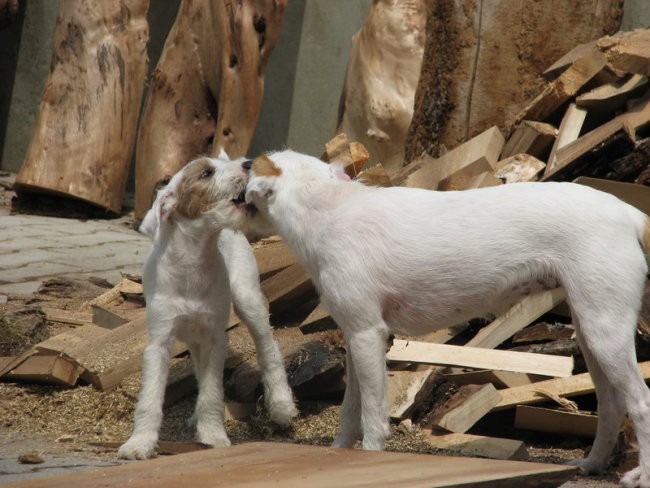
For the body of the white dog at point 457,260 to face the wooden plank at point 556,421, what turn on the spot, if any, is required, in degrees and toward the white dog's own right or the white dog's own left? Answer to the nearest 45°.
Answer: approximately 135° to the white dog's own right

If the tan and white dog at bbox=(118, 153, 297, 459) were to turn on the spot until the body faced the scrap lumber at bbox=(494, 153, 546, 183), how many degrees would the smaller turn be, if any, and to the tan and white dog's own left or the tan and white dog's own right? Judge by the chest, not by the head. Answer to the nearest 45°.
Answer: approximately 135° to the tan and white dog's own left

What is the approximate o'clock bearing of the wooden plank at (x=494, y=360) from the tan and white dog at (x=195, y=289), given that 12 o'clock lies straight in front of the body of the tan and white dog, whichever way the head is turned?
The wooden plank is roughly at 9 o'clock from the tan and white dog.

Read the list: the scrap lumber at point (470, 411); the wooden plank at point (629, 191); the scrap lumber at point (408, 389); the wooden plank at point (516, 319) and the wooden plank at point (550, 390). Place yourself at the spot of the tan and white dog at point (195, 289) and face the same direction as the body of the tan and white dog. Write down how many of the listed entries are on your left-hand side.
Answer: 5

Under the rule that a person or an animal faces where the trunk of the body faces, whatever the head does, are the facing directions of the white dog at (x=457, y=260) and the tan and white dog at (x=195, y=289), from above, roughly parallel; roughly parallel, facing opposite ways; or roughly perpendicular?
roughly perpendicular

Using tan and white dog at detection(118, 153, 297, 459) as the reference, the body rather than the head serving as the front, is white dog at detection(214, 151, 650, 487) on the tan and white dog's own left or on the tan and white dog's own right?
on the tan and white dog's own left

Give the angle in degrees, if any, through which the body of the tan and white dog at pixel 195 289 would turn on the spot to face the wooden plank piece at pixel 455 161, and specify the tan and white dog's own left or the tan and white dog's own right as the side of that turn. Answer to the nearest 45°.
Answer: approximately 135° to the tan and white dog's own left

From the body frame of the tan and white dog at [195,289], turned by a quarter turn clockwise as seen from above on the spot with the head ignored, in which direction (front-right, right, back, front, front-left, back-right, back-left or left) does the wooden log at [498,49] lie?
back-right

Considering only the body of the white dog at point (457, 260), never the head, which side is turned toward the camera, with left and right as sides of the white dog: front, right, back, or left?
left

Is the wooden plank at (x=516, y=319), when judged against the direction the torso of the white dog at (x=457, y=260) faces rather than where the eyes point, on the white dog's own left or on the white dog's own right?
on the white dog's own right

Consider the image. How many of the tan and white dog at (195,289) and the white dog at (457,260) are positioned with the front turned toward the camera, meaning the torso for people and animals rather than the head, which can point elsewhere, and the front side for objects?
1

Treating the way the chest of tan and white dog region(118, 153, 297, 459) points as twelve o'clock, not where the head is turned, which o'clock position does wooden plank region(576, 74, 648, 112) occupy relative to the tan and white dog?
The wooden plank is roughly at 8 o'clock from the tan and white dog.

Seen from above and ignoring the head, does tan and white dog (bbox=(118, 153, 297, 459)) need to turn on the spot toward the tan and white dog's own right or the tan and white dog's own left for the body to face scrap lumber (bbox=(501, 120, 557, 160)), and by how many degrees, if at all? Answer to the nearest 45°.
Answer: approximately 135° to the tan and white dog's own left
